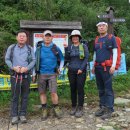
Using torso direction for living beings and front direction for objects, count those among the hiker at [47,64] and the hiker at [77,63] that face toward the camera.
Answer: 2

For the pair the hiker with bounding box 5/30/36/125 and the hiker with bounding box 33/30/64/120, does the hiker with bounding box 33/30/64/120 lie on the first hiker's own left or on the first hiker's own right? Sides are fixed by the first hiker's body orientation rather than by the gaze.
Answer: on the first hiker's own left

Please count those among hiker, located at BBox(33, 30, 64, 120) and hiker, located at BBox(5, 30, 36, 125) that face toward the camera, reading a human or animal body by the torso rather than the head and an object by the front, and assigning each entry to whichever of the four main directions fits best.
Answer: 2

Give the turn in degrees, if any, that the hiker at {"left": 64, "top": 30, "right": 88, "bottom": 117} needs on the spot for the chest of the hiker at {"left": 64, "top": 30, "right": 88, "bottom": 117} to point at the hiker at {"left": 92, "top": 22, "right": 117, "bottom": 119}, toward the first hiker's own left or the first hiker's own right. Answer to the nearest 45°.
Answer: approximately 90° to the first hiker's own left

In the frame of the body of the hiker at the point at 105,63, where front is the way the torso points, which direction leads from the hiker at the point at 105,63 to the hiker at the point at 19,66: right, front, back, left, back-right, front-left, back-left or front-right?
front-right

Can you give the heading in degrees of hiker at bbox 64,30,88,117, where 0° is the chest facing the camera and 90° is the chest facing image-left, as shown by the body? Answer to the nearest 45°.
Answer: approximately 0°

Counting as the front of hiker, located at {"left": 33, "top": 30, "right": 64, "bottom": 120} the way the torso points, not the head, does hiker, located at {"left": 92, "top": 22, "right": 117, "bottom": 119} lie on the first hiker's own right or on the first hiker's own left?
on the first hiker's own left

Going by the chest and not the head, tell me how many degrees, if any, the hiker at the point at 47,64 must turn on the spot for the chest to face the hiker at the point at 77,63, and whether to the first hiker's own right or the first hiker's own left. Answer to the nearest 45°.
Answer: approximately 90° to the first hiker's own left
